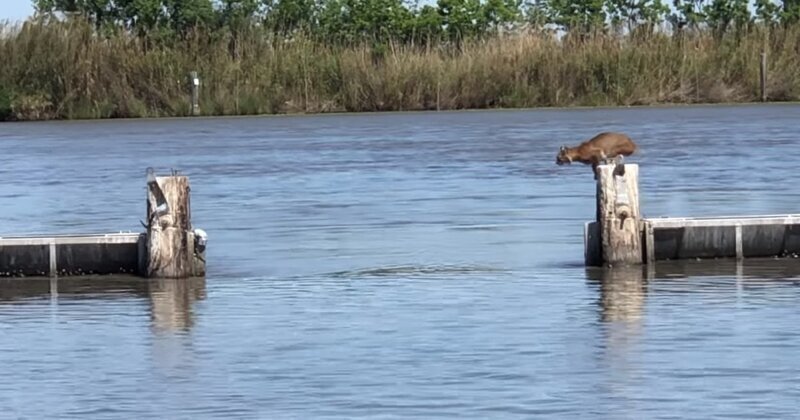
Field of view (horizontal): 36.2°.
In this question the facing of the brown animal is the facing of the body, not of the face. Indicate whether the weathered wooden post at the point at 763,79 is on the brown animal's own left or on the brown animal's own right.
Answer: on the brown animal's own right

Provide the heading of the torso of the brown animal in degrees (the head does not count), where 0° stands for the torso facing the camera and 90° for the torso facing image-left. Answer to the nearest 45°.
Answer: approximately 90°

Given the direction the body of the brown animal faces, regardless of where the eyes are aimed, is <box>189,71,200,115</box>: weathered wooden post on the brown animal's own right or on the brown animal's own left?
on the brown animal's own right

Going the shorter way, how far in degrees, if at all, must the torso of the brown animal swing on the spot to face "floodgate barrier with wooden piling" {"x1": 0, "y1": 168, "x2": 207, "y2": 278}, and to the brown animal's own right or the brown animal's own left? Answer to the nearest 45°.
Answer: approximately 45° to the brown animal's own left
